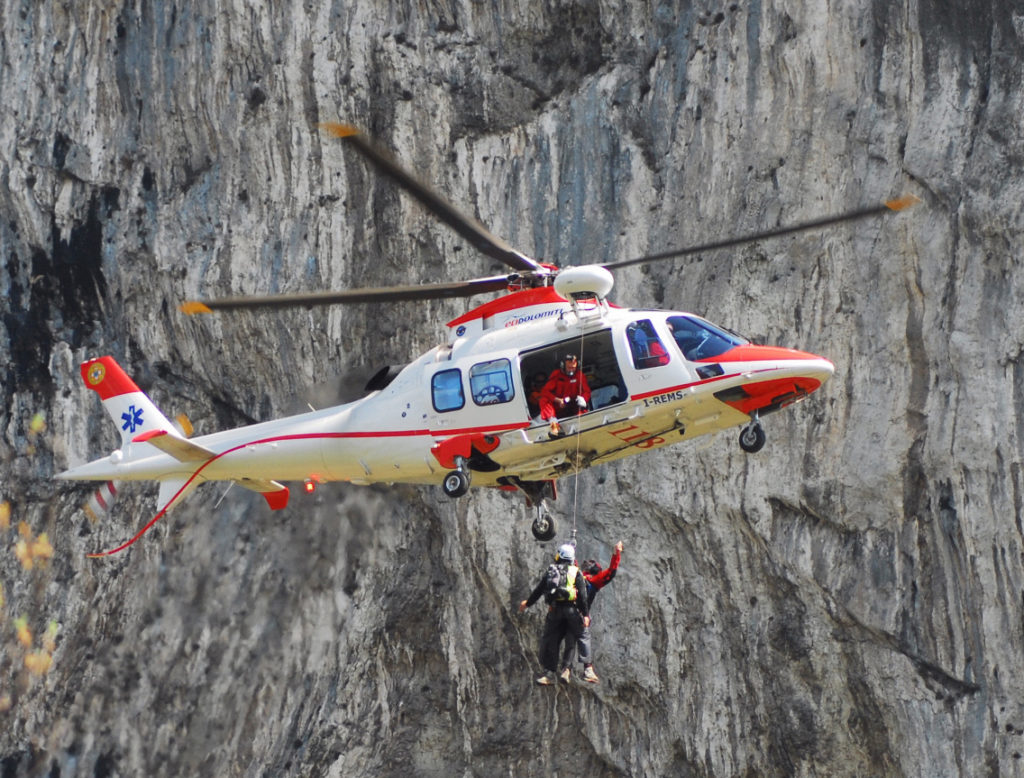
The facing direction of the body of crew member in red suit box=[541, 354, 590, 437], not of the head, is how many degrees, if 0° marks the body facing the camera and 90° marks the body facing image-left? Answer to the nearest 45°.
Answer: approximately 0°
